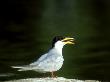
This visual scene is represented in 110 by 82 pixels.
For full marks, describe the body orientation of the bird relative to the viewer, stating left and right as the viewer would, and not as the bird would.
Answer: facing to the right of the viewer
